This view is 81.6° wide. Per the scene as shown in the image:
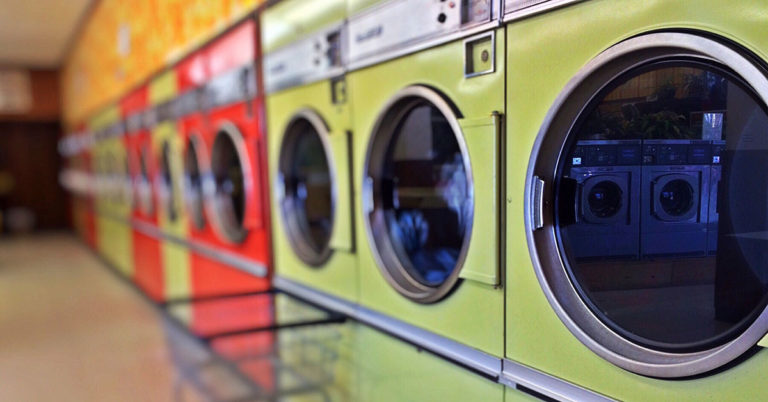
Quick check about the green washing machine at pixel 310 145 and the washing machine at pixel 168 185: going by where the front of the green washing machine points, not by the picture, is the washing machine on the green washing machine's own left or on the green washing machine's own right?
on the green washing machine's own right

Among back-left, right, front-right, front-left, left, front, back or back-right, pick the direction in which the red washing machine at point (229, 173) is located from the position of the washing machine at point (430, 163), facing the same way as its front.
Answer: right

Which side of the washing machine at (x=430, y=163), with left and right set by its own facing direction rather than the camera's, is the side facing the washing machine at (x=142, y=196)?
right

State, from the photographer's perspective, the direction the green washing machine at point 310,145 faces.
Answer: facing the viewer and to the left of the viewer

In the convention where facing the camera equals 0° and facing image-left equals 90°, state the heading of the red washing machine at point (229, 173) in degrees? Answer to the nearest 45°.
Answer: approximately 90°

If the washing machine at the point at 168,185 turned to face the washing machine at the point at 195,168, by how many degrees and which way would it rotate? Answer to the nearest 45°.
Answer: approximately 90° to its left

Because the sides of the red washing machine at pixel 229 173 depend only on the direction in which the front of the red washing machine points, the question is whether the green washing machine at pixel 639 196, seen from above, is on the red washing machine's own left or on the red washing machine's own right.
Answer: on the red washing machine's own left

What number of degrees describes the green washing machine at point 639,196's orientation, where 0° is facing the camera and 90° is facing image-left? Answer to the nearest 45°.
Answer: approximately 45°

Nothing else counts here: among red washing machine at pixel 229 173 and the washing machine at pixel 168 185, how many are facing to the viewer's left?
2

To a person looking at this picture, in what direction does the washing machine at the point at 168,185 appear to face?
facing to the left of the viewer

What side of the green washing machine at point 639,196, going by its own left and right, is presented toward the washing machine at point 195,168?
right

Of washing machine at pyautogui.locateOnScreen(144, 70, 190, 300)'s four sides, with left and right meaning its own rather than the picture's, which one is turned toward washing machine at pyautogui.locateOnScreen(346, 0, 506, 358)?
left

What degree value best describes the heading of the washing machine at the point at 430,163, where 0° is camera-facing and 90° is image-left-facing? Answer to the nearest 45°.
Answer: approximately 45°

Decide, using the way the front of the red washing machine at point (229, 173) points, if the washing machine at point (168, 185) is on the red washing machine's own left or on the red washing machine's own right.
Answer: on the red washing machine's own right
